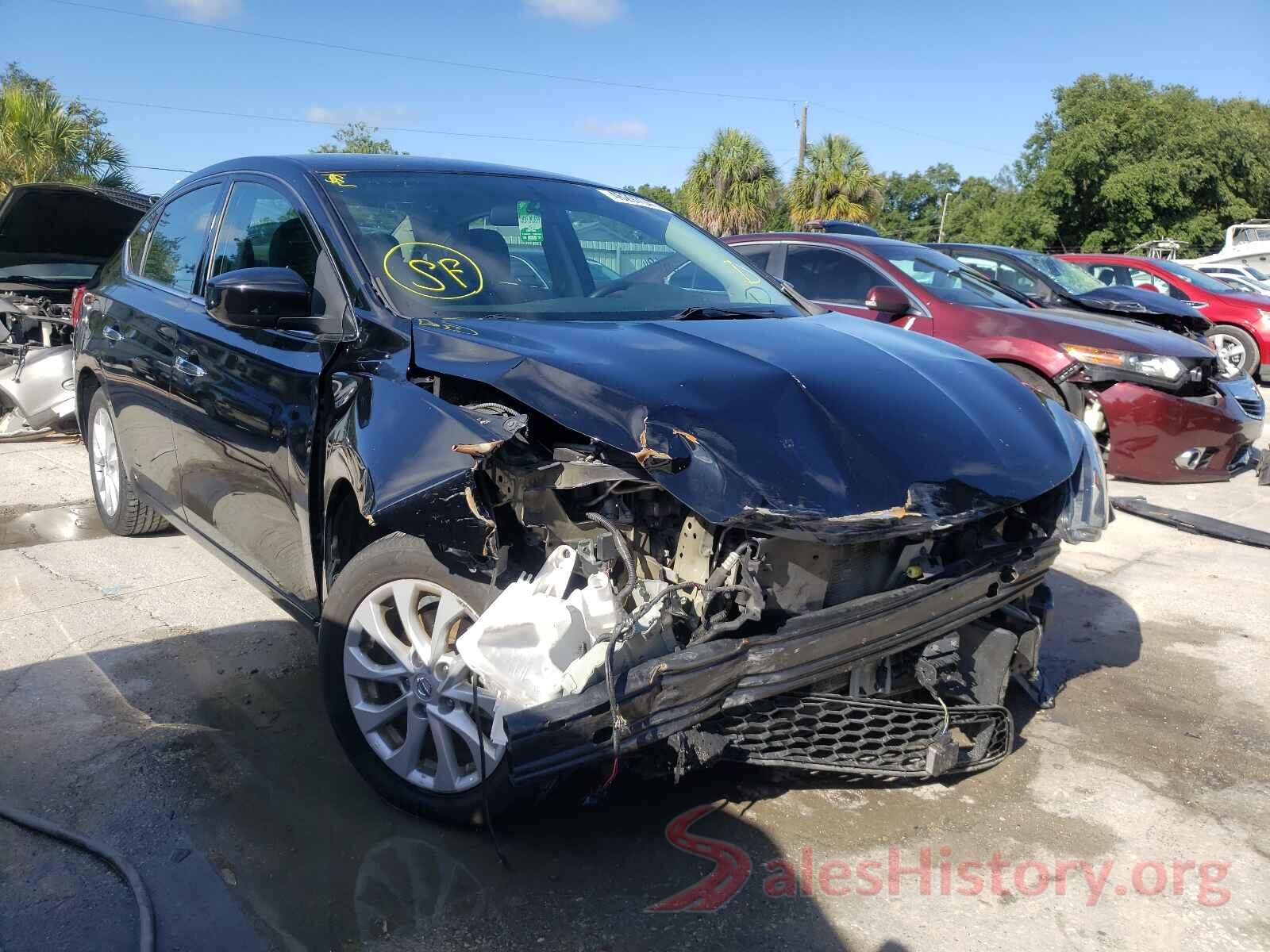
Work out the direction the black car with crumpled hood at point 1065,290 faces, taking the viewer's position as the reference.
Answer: facing the viewer and to the right of the viewer

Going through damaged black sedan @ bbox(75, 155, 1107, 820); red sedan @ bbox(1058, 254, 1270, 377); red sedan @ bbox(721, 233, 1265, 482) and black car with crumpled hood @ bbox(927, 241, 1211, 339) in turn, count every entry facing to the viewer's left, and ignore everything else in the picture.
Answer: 0

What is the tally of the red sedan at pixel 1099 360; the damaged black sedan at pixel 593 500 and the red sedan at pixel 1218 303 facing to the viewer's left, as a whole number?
0

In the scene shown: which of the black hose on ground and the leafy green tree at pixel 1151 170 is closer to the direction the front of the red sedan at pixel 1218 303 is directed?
the black hose on ground

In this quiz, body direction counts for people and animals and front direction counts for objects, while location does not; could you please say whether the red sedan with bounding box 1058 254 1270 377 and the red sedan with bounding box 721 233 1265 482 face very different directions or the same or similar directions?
same or similar directions

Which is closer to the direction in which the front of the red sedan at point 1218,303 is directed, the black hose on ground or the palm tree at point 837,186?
the black hose on ground

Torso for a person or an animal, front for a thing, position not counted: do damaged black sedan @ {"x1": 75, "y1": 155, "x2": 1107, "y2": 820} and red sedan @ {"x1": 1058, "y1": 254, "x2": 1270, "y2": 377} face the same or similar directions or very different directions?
same or similar directions

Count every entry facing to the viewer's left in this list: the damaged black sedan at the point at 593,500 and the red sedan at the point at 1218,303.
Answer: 0

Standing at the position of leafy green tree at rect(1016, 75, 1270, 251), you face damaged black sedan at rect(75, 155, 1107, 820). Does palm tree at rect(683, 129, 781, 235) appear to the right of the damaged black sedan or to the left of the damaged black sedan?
right

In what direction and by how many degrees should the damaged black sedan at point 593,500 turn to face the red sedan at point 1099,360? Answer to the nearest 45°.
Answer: approximately 90° to its left

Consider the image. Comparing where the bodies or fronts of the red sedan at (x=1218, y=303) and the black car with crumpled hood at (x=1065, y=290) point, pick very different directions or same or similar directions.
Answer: same or similar directions

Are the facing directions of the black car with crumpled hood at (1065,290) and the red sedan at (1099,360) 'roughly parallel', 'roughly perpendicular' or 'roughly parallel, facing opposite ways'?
roughly parallel
